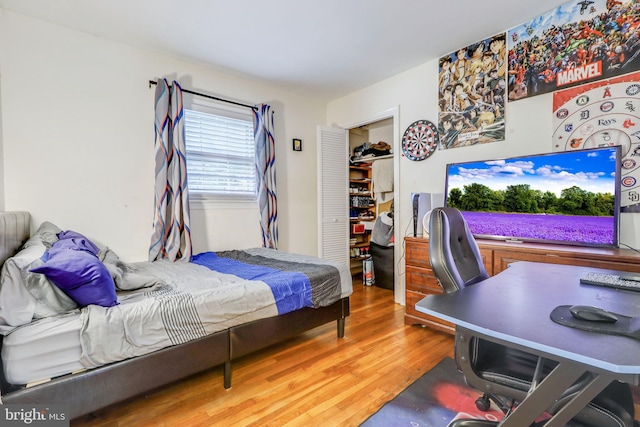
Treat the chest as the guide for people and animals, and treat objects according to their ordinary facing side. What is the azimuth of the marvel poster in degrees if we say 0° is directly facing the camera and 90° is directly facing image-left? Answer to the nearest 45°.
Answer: approximately 45°

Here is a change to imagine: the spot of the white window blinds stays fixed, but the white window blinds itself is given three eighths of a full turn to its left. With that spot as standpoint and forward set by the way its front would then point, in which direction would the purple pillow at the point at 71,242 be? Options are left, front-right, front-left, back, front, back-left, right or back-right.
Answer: back-left

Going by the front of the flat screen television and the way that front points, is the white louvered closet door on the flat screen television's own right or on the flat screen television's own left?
on the flat screen television's own right

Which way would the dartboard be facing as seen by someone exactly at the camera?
facing the viewer and to the left of the viewer

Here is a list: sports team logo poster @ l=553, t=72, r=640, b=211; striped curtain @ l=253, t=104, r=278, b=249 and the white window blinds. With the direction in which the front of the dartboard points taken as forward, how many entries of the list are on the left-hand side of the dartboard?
1

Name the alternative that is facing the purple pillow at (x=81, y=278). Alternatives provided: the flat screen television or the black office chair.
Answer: the flat screen television

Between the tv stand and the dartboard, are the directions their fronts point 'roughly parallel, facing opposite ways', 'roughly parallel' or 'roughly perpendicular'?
roughly parallel

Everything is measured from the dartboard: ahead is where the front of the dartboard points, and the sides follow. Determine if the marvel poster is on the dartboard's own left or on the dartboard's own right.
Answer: on the dartboard's own left

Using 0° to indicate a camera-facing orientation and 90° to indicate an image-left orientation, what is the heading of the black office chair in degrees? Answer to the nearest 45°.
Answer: approximately 315°

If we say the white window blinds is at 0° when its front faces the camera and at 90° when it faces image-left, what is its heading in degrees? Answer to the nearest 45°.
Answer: approximately 315°

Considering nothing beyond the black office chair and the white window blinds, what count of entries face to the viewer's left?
0

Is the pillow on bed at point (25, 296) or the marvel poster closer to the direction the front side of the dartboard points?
the pillow on bed

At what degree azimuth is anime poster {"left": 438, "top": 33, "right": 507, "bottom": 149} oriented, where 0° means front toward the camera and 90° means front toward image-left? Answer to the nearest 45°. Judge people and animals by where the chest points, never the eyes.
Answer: approximately 45°

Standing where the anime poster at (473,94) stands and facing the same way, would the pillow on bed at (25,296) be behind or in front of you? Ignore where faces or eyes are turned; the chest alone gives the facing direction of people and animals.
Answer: in front

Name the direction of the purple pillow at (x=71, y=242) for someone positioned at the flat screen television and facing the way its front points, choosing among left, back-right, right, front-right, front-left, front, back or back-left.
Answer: front

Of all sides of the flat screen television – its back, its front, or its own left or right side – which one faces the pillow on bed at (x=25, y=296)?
front

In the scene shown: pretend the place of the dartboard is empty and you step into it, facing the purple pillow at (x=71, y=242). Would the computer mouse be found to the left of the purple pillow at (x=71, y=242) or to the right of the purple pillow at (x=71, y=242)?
left

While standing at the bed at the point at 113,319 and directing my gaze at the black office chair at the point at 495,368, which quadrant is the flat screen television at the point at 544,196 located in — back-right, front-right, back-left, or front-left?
front-left
